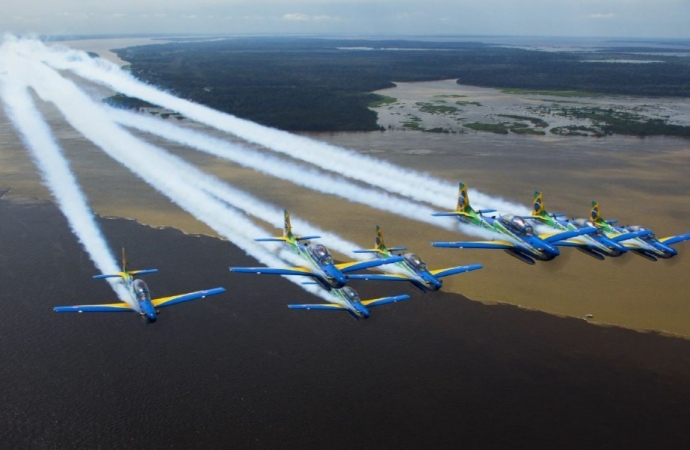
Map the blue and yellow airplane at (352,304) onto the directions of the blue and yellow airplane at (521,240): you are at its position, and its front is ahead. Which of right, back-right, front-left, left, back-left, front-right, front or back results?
right

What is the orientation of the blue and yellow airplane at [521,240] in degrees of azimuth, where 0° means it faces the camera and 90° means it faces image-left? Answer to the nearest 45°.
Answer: approximately 315°

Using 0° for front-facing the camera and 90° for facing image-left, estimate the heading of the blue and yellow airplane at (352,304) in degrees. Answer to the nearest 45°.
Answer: approximately 315°

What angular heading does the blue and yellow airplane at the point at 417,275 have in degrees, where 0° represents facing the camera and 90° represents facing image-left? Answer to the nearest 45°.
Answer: approximately 315°

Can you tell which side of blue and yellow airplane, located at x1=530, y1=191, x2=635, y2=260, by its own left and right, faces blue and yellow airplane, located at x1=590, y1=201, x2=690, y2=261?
left

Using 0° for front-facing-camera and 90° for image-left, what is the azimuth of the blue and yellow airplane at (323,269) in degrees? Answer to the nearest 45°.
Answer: approximately 315°

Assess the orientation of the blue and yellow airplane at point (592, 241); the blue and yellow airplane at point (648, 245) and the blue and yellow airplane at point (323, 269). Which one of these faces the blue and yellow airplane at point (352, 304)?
the blue and yellow airplane at point (323, 269)

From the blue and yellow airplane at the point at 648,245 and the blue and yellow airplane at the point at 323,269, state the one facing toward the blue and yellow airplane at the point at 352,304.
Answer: the blue and yellow airplane at the point at 323,269

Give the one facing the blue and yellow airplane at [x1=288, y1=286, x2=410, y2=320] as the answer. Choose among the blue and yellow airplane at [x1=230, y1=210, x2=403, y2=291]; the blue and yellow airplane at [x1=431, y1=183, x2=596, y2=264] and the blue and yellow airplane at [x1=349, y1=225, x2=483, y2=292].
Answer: the blue and yellow airplane at [x1=230, y1=210, x2=403, y2=291]

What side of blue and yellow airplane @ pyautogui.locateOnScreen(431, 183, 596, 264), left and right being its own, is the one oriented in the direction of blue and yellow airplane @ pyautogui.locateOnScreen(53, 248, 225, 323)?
right

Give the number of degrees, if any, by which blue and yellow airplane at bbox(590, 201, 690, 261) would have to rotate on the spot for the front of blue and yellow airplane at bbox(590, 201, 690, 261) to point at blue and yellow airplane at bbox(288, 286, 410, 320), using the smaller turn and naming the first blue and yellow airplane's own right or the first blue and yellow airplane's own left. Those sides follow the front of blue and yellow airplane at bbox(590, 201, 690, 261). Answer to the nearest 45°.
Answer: approximately 90° to the first blue and yellow airplane's own right

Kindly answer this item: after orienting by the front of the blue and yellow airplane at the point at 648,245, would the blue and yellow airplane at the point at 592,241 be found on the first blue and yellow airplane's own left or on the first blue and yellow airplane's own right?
on the first blue and yellow airplane's own right

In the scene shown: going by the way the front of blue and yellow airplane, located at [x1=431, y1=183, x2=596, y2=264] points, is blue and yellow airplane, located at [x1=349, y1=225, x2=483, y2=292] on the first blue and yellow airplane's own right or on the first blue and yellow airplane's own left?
on the first blue and yellow airplane's own right
